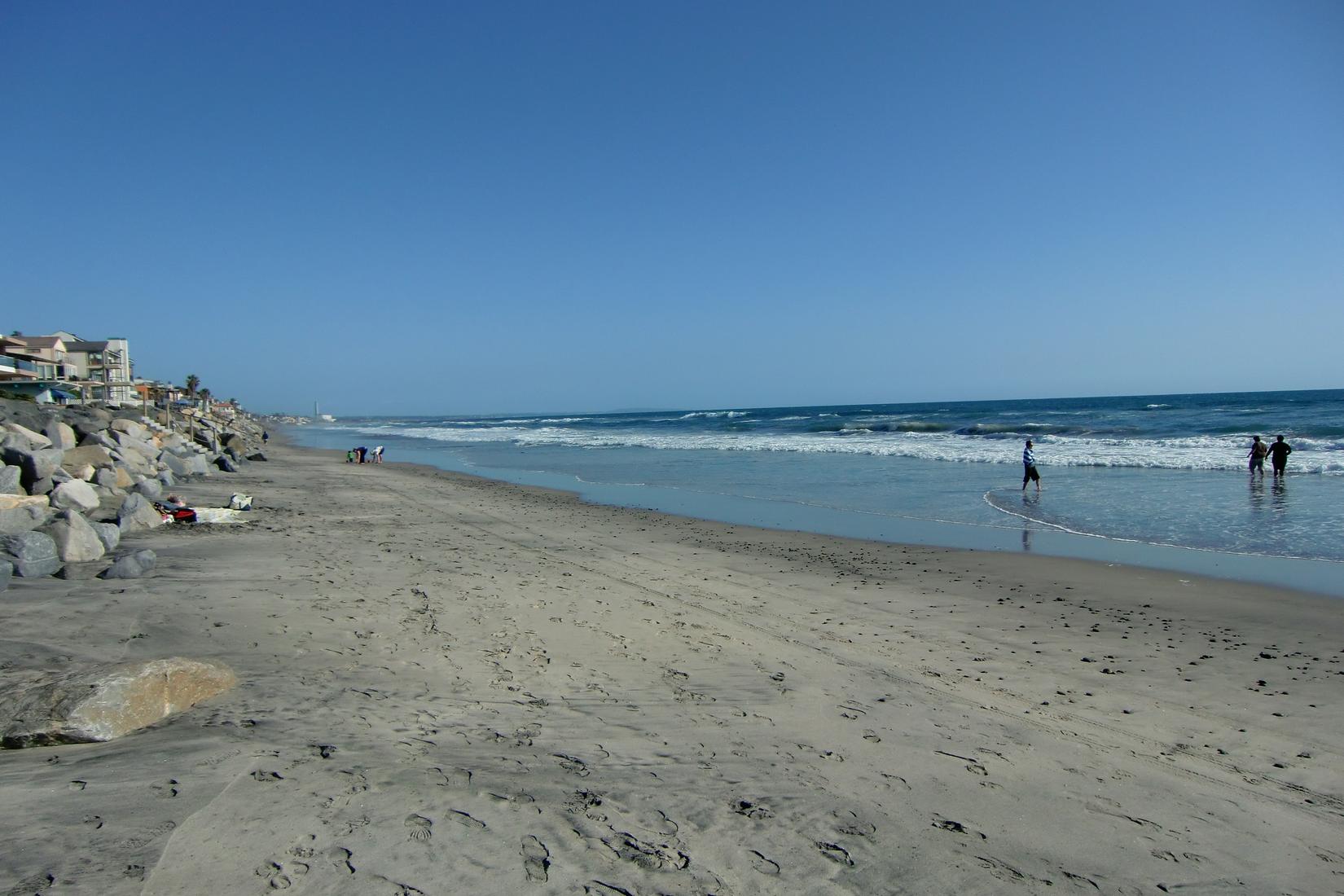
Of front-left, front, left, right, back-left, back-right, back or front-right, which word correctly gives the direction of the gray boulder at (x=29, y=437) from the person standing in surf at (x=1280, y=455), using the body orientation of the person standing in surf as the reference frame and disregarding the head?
back-left

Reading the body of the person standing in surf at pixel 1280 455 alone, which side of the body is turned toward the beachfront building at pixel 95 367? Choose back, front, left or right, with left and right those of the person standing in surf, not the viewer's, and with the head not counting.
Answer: left

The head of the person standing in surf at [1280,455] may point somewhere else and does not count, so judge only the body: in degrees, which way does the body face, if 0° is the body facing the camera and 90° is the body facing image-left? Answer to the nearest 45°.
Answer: approximately 180°

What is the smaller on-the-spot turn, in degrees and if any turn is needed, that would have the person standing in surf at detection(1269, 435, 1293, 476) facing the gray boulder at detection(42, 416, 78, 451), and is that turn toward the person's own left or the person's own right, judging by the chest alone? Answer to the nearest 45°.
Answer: approximately 135° to the person's own left

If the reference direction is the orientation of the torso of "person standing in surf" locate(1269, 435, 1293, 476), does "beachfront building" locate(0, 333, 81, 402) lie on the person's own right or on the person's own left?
on the person's own left
